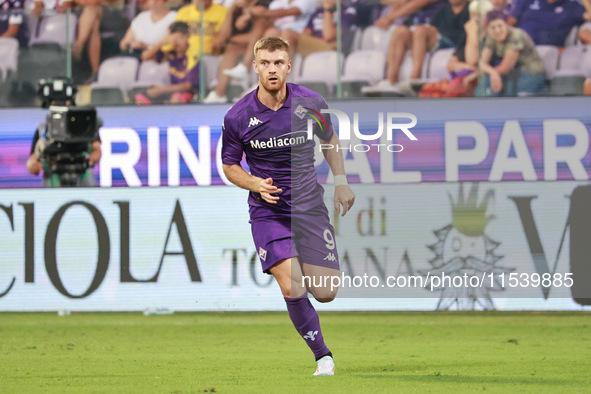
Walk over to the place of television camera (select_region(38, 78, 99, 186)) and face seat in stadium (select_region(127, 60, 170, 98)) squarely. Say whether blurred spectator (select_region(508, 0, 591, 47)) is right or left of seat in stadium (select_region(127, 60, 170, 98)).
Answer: right

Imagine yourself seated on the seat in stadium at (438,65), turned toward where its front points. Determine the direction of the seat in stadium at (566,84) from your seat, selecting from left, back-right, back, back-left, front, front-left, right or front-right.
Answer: left

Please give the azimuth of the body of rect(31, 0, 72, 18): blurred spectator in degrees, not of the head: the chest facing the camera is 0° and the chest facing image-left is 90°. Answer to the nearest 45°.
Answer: approximately 0°

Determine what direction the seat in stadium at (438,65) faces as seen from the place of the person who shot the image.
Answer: facing the viewer

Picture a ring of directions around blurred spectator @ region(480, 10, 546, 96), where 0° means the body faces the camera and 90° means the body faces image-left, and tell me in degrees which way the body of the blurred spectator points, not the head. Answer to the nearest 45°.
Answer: approximately 45°

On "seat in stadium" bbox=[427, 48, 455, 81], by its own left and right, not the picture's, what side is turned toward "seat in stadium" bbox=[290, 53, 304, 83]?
right

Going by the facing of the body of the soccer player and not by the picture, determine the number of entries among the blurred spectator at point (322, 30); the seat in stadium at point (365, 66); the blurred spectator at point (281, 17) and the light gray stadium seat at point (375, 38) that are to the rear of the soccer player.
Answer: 4

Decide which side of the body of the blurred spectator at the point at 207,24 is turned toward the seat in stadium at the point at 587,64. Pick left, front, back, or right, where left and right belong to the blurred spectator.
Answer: left

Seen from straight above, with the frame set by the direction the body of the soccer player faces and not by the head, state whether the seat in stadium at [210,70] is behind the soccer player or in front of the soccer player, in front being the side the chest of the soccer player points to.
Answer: behind

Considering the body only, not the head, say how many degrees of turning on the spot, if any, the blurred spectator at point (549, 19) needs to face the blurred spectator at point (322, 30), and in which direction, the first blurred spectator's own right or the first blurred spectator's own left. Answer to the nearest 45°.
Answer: approximately 90° to the first blurred spectator's own right

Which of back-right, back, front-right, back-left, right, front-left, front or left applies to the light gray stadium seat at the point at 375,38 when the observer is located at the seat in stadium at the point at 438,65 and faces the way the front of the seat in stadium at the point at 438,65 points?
right

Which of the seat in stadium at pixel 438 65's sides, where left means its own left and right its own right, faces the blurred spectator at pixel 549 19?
left

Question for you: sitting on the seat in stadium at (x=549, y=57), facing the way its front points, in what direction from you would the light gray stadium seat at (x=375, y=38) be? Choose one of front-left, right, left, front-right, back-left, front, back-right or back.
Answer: right
